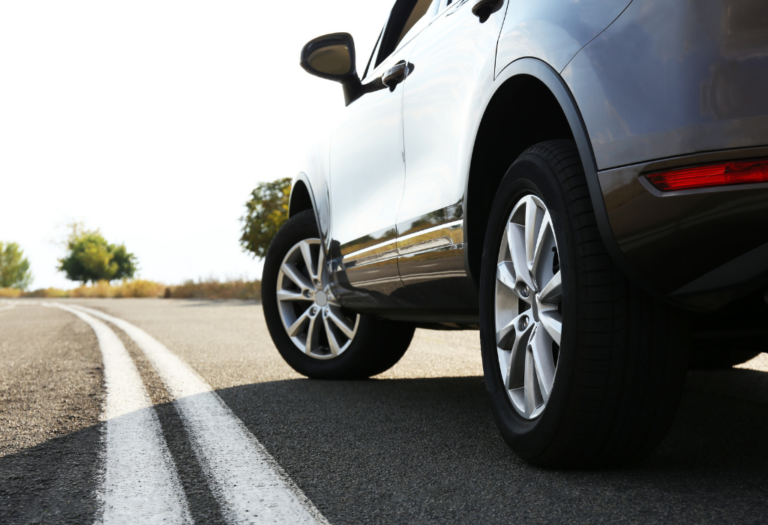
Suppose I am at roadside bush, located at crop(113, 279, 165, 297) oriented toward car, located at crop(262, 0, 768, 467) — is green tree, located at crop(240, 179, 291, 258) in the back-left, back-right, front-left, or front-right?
front-left

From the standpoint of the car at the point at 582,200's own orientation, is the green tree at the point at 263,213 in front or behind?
in front

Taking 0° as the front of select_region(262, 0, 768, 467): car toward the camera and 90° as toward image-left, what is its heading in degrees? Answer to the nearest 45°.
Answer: approximately 135°

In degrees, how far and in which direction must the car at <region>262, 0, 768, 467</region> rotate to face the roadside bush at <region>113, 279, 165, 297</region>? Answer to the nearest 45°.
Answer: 0° — it already faces it

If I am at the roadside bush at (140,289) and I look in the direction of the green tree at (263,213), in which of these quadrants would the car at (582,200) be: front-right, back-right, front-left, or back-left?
front-right
